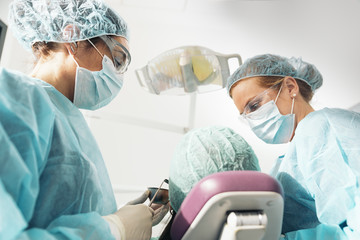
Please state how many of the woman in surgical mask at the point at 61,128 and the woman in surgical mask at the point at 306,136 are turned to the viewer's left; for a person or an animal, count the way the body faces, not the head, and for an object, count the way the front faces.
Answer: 1

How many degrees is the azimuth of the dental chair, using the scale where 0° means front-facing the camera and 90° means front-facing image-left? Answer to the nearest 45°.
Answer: approximately 135°

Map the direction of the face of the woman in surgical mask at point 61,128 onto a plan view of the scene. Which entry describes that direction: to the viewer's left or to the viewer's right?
to the viewer's right

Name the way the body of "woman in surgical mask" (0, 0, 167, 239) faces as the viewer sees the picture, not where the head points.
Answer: to the viewer's right

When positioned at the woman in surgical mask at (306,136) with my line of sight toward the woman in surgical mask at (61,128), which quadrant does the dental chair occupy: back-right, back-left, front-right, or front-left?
front-left

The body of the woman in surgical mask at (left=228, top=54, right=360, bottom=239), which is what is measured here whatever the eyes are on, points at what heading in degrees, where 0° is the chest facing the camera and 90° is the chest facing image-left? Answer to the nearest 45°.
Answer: approximately 90°

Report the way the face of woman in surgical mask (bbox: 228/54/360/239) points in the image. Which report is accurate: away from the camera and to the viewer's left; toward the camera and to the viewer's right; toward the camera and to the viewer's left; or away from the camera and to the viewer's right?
toward the camera and to the viewer's left

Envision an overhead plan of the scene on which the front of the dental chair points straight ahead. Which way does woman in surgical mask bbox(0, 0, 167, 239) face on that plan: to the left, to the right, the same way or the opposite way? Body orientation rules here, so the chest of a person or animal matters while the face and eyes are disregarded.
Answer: to the right

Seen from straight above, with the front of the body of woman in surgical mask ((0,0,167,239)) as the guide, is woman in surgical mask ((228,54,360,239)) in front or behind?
in front

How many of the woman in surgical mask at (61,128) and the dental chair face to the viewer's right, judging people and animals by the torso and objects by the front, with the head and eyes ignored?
1

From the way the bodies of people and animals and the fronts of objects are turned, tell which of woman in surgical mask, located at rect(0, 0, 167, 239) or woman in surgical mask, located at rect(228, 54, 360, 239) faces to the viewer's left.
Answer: woman in surgical mask, located at rect(228, 54, 360, 239)

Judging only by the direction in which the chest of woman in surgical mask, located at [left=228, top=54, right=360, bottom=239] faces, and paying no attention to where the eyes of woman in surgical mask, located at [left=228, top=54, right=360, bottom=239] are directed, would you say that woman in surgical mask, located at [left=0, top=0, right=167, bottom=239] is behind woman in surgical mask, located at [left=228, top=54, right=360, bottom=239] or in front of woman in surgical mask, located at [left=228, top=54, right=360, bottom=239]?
in front
